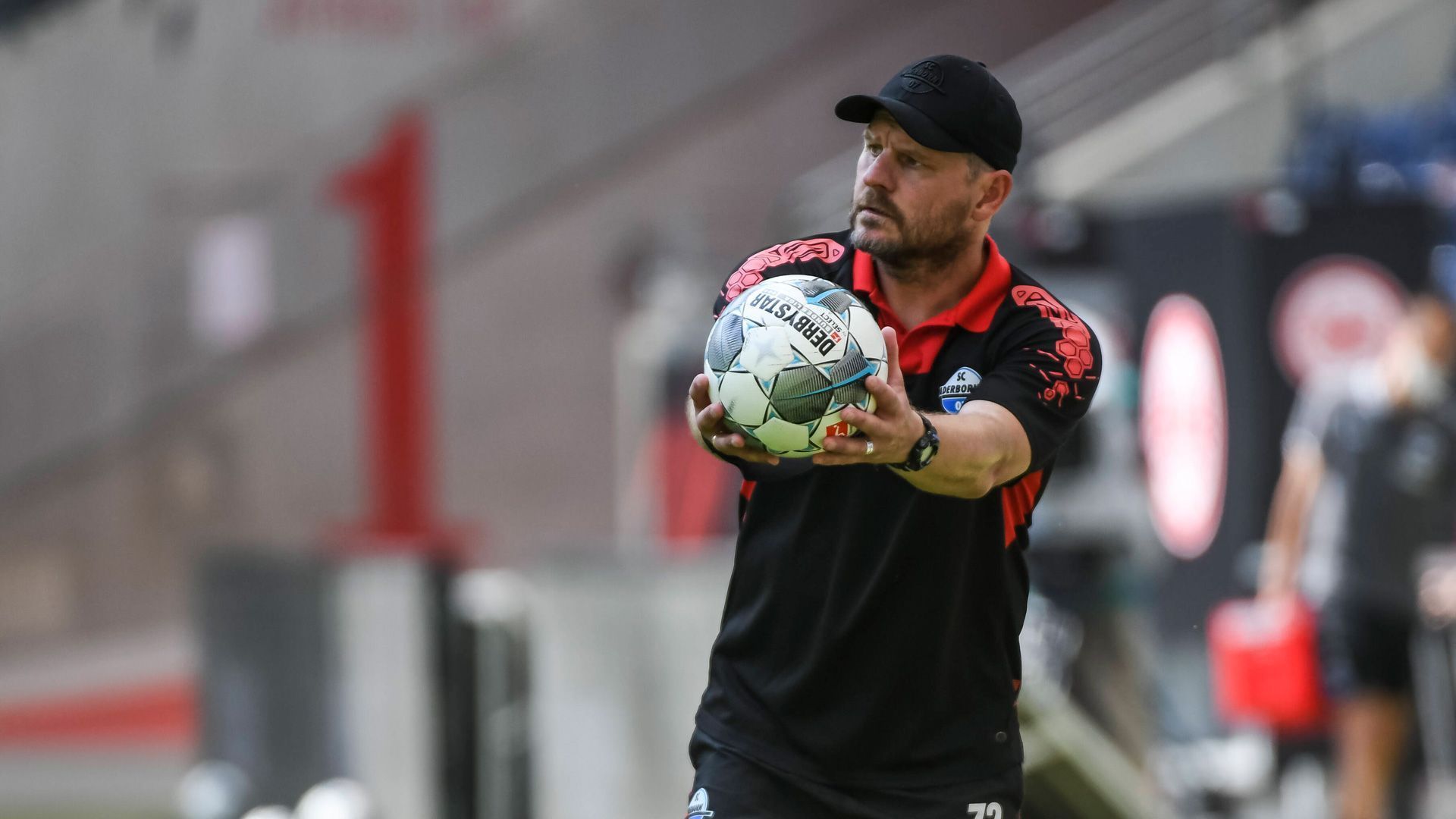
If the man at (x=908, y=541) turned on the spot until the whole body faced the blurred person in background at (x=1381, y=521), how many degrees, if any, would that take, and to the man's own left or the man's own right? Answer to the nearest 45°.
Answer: approximately 180°

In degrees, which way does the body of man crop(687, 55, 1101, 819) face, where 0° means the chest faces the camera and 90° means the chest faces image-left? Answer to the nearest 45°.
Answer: approximately 45°

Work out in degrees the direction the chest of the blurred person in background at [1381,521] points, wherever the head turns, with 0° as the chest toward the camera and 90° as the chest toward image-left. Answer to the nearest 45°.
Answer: approximately 315°

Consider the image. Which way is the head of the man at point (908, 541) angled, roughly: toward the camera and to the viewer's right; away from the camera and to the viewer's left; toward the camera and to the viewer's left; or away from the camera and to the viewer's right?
toward the camera and to the viewer's left

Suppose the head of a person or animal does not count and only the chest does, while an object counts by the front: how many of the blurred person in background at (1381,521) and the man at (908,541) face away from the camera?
0

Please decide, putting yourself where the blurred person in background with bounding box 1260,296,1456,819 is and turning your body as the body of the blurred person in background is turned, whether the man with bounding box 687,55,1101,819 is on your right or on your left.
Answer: on your right
